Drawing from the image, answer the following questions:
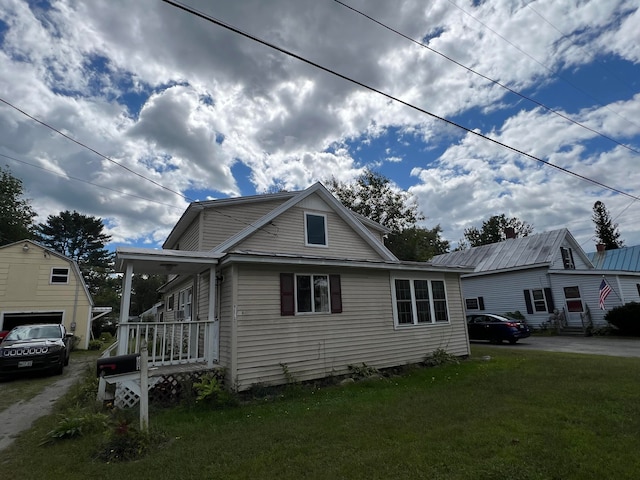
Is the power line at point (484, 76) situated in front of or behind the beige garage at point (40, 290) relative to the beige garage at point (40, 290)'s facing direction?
in front

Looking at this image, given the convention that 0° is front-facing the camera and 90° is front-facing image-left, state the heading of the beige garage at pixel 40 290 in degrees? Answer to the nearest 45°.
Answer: approximately 0°

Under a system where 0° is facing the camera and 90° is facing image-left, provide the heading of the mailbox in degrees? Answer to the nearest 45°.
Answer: approximately 90°

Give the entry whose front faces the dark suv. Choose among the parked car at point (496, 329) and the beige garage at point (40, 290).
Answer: the beige garage

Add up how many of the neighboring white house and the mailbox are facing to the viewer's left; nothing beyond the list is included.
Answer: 1

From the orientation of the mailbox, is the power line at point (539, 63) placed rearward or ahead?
rearward

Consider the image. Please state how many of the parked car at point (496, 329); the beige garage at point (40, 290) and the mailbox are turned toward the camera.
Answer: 1

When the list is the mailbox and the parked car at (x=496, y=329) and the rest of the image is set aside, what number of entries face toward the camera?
0

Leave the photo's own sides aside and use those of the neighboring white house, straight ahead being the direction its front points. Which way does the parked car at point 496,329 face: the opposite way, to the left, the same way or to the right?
the opposite way

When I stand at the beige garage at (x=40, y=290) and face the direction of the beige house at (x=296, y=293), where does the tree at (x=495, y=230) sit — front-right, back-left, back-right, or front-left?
front-left

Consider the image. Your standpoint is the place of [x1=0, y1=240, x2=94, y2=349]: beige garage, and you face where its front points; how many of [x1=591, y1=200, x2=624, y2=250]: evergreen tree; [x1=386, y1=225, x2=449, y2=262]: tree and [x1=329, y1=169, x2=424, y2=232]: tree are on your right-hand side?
0
